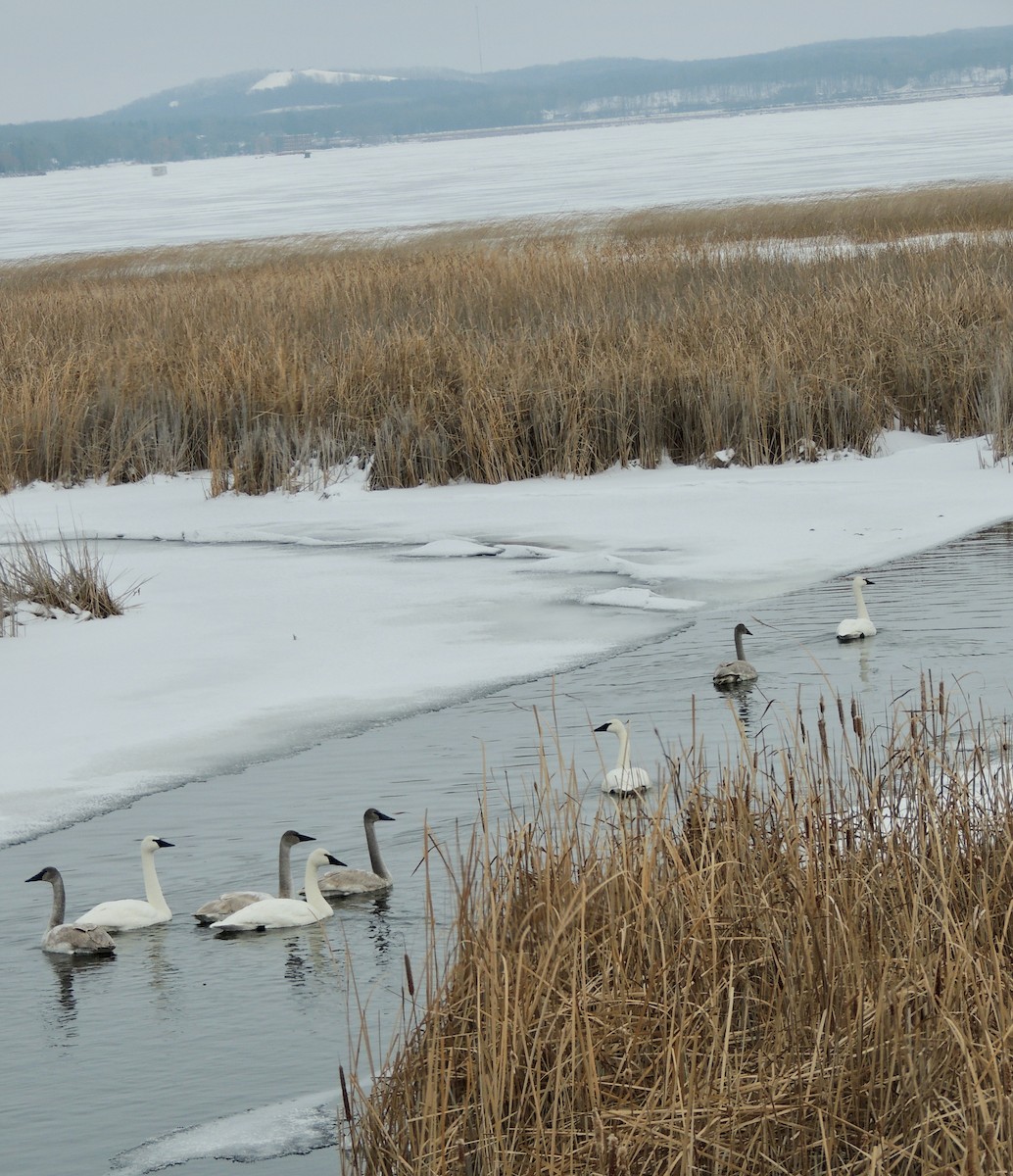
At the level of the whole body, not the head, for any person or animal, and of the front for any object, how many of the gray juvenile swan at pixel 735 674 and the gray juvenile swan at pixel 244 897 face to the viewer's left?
0

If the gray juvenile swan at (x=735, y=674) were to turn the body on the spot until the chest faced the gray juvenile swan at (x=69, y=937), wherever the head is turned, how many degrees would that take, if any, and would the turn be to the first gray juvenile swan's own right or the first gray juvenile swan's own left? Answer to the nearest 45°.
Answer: approximately 180°

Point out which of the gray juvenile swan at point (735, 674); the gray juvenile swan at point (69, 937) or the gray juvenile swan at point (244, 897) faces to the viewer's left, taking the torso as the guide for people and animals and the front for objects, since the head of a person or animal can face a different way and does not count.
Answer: the gray juvenile swan at point (69, 937)

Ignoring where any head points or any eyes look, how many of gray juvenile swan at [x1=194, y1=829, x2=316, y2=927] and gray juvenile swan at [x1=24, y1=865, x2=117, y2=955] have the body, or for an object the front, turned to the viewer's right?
1

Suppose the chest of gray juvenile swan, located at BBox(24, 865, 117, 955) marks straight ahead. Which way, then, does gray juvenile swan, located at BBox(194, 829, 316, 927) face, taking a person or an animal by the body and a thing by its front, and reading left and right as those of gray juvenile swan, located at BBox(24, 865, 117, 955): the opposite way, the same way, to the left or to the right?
the opposite way

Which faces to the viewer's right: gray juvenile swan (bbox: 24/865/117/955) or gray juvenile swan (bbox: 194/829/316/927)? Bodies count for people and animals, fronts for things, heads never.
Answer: gray juvenile swan (bbox: 194/829/316/927)

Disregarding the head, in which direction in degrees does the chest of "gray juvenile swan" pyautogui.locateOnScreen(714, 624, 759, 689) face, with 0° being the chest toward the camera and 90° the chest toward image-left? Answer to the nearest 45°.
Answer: approximately 225°

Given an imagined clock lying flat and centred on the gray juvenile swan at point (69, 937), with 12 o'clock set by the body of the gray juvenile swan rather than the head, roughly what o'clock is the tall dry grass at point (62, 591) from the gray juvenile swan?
The tall dry grass is roughly at 3 o'clock from the gray juvenile swan.

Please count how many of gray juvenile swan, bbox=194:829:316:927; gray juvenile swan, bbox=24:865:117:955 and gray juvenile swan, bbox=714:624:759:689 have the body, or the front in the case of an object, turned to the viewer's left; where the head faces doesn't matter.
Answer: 1

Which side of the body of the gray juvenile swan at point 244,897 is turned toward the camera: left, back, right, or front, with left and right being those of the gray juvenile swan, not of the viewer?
right

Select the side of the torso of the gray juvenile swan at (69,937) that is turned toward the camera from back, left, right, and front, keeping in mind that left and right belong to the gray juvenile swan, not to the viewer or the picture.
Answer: left
